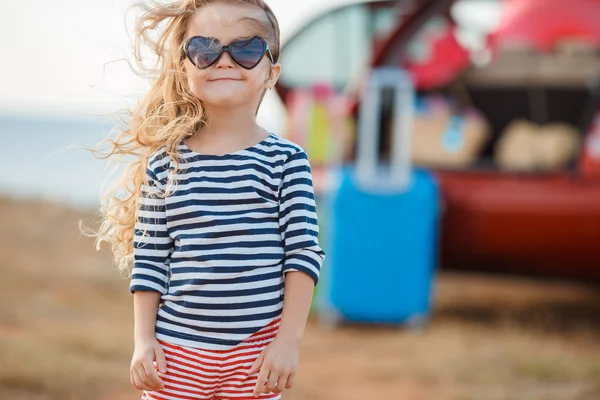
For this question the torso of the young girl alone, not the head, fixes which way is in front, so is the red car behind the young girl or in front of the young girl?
behind

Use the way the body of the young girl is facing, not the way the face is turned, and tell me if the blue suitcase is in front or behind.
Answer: behind

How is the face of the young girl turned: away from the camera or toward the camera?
toward the camera

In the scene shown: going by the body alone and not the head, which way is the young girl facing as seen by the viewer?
toward the camera
